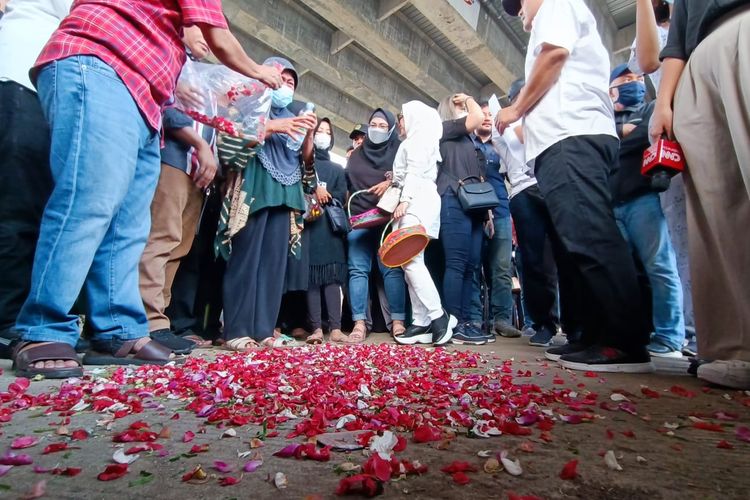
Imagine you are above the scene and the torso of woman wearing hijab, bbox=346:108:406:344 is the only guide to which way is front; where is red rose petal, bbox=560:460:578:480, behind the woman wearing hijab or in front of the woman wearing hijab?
in front

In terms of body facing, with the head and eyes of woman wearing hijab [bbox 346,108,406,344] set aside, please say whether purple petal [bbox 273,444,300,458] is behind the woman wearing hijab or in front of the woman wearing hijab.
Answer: in front

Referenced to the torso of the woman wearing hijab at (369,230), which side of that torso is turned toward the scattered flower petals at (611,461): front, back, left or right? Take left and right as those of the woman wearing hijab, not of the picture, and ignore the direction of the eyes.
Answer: front

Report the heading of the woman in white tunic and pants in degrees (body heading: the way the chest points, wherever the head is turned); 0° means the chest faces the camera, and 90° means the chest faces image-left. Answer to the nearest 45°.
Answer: approximately 90°

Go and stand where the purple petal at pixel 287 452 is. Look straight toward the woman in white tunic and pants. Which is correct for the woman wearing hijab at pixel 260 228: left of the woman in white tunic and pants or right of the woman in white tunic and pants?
left

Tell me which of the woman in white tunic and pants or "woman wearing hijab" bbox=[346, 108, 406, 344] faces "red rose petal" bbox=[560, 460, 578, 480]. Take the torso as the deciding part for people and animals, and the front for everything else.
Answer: the woman wearing hijab

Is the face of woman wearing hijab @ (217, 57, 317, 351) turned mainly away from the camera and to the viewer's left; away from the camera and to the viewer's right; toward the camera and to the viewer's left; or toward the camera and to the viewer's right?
toward the camera and to the viewer's right

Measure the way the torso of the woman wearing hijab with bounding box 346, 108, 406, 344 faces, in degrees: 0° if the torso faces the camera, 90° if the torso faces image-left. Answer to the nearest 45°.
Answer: approximately 0°
